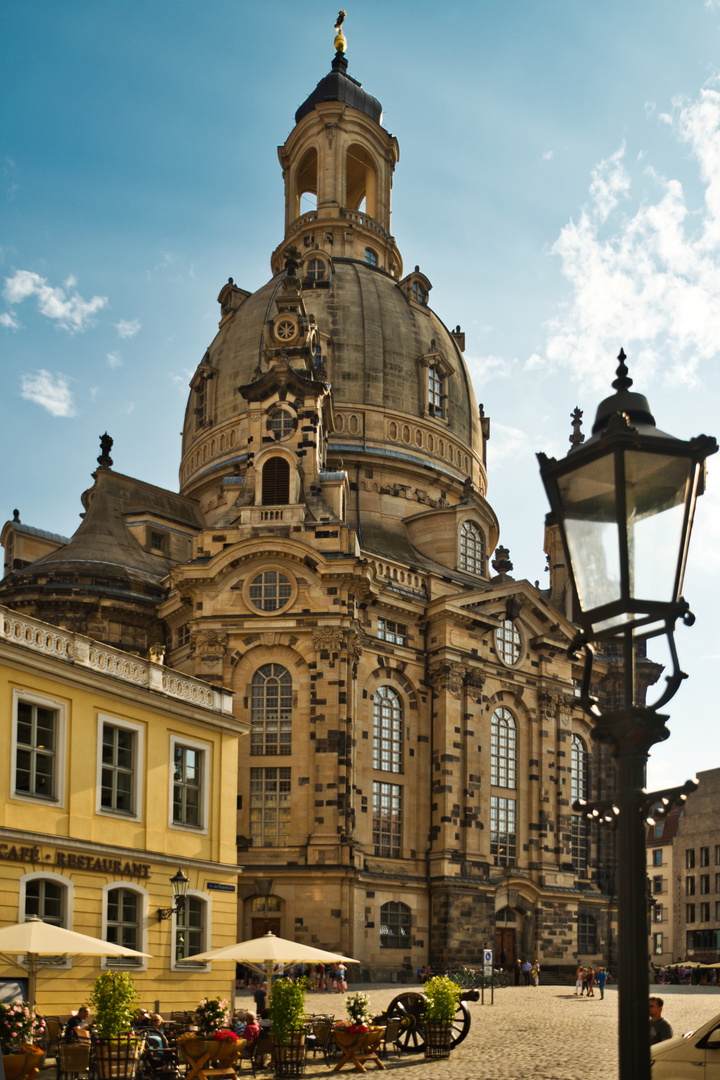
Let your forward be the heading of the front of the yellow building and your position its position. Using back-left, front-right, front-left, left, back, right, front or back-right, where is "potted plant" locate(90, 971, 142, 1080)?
front-right

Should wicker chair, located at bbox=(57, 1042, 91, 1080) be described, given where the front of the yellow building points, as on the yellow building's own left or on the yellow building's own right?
on the yellow building's own right

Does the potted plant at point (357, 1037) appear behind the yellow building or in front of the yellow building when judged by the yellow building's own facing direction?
in front

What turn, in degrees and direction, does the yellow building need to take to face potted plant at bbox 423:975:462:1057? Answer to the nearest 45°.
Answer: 0° — it already faces it

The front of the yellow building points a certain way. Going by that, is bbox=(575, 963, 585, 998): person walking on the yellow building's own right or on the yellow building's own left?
on the yellow building's own left

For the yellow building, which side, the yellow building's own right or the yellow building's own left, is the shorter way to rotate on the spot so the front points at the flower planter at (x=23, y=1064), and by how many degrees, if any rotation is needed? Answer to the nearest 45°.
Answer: approximately 45° to the yellow building's own right

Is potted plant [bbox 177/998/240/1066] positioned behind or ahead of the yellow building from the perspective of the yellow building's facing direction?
ahead

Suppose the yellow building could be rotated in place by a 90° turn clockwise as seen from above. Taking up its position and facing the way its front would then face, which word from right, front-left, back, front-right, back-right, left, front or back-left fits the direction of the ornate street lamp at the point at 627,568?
front-left

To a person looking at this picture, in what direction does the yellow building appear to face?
facing the viewer and to the right of the viewer

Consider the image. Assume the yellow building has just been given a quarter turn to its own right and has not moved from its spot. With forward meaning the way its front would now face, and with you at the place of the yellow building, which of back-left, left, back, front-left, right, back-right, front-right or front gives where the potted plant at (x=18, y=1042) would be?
front-left
